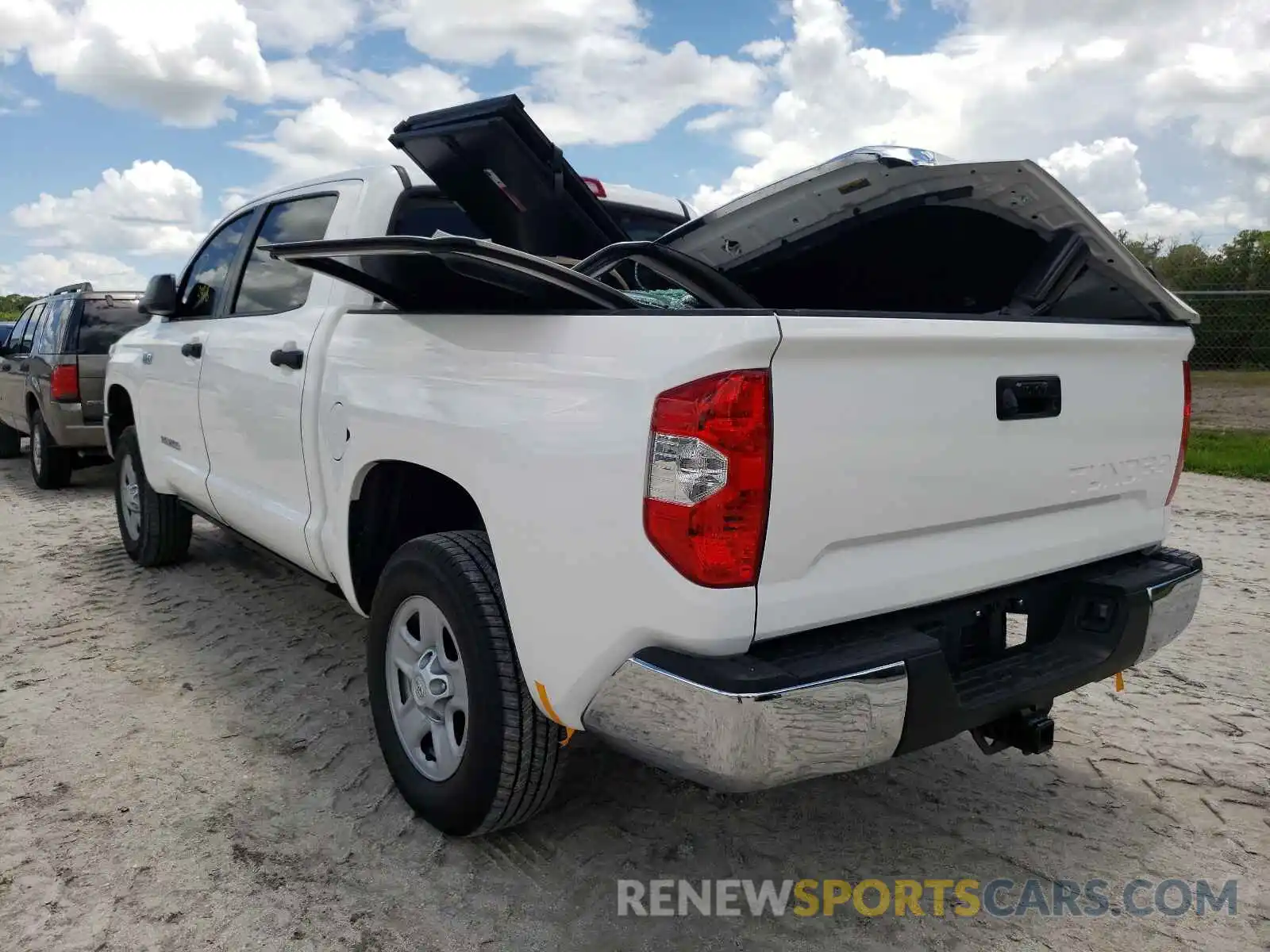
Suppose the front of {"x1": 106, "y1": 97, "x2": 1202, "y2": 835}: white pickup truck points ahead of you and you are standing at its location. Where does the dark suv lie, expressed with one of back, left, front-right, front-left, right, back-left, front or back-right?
front

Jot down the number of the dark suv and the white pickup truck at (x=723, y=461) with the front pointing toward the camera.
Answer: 0

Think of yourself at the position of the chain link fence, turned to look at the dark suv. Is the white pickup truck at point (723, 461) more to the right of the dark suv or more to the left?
left

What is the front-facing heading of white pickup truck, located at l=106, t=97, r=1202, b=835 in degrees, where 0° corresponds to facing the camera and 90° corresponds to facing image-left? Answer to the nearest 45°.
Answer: approximately 135°

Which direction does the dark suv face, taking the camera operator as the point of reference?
facing away from the viewer and to the left of the viewer

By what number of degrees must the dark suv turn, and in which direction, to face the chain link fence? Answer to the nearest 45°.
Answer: approximately 135° to its right

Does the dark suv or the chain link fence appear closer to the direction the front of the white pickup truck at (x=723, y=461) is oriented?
the dark suv

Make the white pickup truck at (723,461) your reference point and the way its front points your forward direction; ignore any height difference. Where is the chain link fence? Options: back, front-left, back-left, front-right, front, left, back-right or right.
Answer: right
